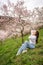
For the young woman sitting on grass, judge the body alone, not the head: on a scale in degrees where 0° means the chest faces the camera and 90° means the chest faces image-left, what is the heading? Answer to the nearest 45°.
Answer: approximately 45°
